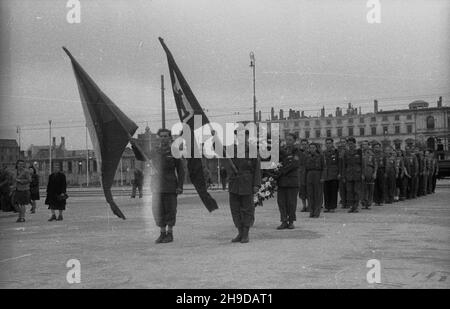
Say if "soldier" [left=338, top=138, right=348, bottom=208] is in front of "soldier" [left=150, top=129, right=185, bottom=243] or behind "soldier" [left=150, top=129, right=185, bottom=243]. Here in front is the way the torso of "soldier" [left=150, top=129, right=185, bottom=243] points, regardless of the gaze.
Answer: behind

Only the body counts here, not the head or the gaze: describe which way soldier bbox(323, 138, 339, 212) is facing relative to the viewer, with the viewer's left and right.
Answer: facing the viewer and to the left of the viewer

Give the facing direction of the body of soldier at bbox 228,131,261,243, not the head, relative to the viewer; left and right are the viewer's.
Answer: facing the viewer and to the left of the viewer

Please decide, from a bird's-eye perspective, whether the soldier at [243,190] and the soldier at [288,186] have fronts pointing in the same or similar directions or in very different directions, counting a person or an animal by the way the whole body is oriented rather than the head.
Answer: same or similar directions

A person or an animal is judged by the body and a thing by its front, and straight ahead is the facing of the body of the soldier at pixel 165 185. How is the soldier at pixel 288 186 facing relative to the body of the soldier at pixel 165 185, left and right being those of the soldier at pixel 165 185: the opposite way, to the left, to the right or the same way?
the same way

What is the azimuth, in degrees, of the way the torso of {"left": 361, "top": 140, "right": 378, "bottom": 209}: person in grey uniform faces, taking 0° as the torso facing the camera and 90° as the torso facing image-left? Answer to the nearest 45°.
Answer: approximately 45°

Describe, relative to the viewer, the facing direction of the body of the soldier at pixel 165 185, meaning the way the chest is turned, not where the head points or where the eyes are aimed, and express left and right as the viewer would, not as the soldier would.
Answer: facing the viewer and to the left of the viewer

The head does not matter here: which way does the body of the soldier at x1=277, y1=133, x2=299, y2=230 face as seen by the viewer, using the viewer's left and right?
facing the viewer and to the left of the viewer

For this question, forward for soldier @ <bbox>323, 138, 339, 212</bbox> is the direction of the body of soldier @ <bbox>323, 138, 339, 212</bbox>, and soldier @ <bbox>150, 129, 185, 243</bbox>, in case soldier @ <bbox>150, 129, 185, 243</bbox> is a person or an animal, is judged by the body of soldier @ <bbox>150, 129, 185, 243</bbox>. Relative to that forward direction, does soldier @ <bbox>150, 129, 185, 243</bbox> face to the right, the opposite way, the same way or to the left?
the same way

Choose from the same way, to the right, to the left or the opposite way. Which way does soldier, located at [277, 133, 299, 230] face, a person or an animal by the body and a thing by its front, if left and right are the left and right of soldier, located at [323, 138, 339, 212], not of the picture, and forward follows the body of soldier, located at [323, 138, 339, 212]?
the same way

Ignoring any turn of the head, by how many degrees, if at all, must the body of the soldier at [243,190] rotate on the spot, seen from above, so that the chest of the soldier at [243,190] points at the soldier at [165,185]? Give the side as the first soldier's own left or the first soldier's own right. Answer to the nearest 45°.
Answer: approximately 45° to the first soldier's own right
